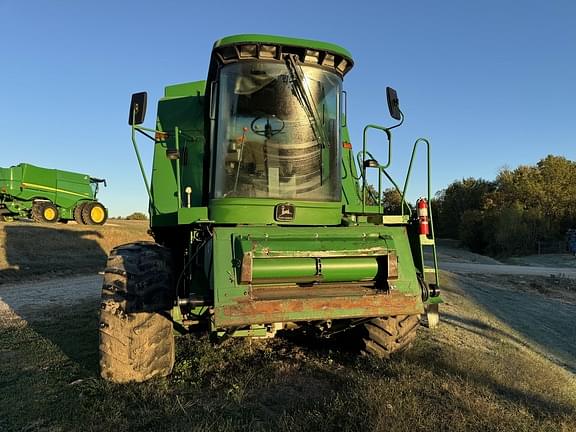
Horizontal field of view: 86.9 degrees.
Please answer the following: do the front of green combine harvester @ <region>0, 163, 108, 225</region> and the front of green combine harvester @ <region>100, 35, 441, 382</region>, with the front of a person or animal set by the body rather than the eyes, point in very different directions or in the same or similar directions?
very different directions

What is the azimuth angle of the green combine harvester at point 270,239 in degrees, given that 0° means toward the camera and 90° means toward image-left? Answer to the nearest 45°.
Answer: approximately 0°

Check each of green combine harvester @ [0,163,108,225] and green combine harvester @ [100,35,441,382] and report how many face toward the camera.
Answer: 1

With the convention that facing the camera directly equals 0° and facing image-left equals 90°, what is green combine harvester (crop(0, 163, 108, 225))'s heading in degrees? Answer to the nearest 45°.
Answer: approximately 225°

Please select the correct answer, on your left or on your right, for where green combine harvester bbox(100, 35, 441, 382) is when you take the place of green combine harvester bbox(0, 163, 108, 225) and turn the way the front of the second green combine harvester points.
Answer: on your right

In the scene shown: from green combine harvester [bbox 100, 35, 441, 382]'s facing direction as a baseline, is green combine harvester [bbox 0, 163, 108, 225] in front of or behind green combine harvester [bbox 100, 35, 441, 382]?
behind
